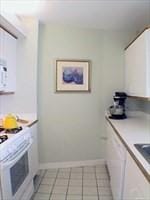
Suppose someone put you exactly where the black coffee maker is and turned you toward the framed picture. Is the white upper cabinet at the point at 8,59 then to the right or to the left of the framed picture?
left

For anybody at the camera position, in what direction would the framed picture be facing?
facing the viewer

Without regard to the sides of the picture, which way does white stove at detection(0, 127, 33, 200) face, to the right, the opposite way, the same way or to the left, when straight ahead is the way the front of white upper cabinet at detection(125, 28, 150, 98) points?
the opposite way

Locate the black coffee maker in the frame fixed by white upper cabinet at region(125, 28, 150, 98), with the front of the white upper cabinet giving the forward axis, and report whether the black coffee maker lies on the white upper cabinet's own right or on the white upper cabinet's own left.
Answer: on the white upper cabinet's own right

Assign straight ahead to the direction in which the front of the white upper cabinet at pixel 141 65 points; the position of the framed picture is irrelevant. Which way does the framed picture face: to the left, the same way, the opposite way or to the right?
to the left

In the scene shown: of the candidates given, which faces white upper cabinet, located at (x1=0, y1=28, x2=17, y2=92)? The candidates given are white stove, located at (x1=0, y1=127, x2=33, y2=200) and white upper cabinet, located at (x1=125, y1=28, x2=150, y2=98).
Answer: white upper cabinet, located at (x1=125, y1=28, x2=150, y2=98)

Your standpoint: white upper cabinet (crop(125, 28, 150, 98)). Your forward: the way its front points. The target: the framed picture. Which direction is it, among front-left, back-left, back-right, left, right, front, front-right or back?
front-right

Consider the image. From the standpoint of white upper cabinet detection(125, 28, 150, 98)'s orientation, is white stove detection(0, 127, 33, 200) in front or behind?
in front

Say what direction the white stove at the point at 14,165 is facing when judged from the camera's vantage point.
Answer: facing the viewer and to the right of the viewer

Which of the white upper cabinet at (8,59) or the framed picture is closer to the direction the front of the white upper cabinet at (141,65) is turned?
the white upper cabinet

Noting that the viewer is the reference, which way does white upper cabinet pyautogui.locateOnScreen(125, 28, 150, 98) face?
facing to the left of the viewer

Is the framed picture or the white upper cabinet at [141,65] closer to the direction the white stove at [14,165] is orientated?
the white upper cabinet
